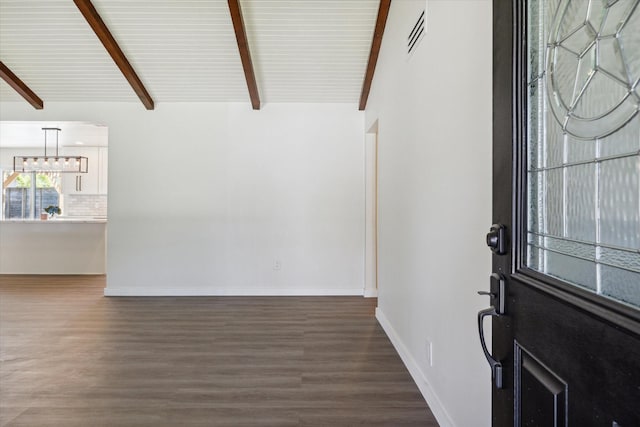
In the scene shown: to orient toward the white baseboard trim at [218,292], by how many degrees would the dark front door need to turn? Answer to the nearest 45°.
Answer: approximately 90° to its right

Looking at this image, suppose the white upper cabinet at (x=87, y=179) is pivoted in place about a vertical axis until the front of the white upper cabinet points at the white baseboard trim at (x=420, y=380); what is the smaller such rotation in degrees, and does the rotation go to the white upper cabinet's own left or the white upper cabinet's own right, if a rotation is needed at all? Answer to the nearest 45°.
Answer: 0° — it already faces it

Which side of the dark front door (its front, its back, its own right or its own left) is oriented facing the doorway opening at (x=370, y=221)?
right

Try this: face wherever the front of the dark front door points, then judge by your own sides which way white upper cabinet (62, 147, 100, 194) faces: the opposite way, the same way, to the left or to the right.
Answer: to the left

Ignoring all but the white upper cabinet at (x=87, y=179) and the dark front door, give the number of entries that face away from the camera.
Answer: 0

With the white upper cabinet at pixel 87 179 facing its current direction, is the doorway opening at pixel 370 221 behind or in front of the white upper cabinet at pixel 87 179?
in front

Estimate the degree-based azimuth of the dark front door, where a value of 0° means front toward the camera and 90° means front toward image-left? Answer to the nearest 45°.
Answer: approximately 45°

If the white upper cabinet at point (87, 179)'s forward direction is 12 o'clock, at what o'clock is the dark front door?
The dark front door is roughly at 12 o'clock from the white upper cabinet.

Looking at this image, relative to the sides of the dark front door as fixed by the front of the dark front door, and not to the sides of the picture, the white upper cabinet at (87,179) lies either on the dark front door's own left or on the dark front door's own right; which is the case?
on the dark front door's own right

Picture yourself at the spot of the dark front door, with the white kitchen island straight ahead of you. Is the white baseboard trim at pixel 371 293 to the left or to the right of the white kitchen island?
right

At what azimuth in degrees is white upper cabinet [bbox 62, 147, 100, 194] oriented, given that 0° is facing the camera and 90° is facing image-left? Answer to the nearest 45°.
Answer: approximately 0°
